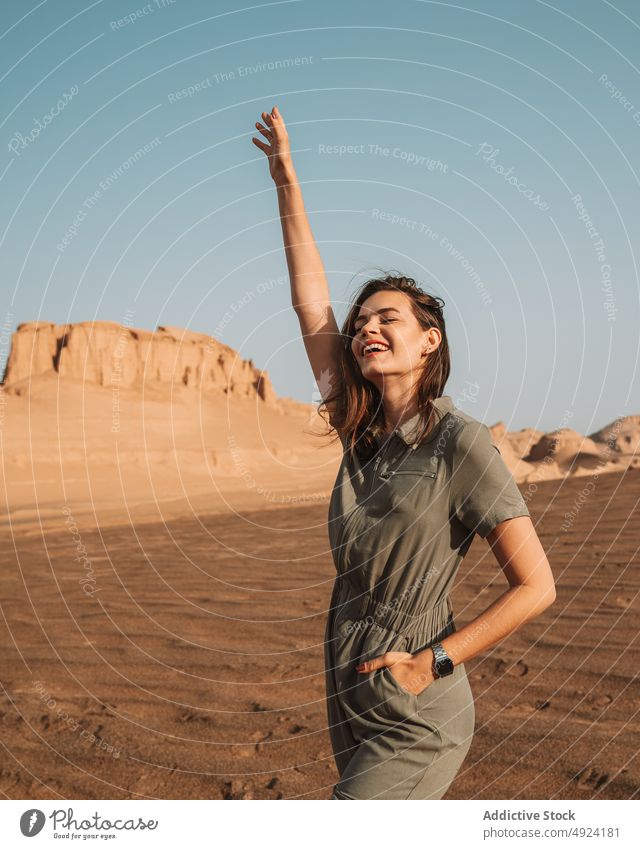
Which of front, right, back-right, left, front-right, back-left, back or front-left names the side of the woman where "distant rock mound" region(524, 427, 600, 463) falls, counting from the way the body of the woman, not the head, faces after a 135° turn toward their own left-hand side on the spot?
left

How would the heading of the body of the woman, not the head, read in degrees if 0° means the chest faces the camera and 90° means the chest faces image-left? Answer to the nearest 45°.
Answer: approximately 45°

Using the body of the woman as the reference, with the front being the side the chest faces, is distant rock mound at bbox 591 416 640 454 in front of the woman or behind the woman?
behind
